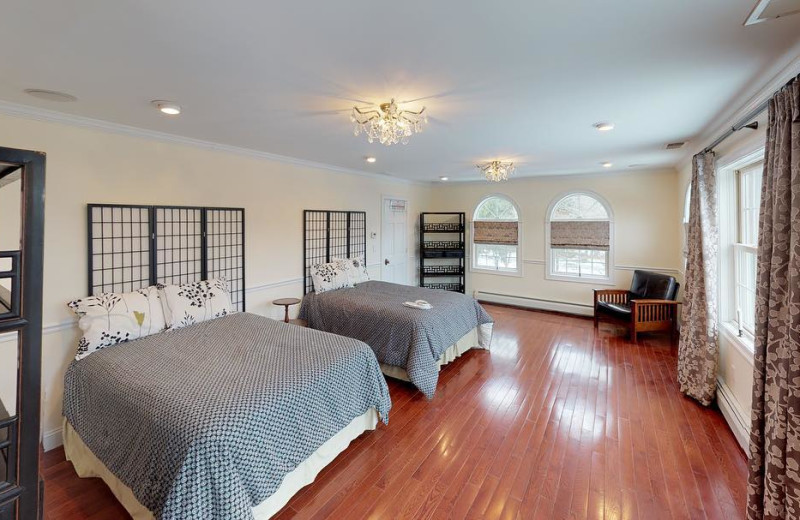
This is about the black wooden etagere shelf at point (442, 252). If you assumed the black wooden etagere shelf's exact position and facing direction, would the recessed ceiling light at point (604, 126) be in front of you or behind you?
in front

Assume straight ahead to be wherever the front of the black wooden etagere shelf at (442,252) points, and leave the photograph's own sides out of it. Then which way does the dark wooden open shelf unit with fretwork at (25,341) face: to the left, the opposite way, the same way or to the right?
to the left

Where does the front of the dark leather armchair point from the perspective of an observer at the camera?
facing the viewer and to the left of the viewer

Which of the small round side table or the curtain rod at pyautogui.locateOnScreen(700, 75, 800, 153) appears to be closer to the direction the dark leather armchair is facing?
the small round side table

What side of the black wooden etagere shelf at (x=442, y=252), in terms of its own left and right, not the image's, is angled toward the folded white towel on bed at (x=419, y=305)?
front

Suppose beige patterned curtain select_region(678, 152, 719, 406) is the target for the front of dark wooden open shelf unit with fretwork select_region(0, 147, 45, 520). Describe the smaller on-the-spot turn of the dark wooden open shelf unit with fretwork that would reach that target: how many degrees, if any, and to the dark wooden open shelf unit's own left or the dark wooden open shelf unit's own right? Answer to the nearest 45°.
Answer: approximately 45° to the dark wooden open shelf unit's own left

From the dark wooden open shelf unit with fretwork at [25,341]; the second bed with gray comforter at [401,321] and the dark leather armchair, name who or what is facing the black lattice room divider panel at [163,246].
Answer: the dark leather armchair

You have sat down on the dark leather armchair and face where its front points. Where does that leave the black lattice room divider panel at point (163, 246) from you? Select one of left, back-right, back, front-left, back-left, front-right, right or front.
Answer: front

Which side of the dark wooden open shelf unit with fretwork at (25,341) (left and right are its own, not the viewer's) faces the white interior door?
left

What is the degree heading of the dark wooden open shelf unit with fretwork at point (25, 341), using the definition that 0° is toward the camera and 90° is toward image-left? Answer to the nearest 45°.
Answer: approximately 315°

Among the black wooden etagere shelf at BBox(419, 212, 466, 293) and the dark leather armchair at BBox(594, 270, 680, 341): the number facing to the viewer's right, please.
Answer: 0

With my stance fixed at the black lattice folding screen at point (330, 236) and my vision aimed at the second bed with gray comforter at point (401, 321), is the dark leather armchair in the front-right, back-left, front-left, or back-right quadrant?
front-left

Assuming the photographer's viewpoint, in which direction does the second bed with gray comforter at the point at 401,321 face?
facing the viewer and to the right of the viewer

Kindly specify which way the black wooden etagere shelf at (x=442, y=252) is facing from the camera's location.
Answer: facing the viewer

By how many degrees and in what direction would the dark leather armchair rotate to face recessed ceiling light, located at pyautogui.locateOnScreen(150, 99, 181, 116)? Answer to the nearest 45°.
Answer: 0° — it already faces it

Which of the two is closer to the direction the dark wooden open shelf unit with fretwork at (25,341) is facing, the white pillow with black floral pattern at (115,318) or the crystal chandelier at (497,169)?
the crystal chandelier

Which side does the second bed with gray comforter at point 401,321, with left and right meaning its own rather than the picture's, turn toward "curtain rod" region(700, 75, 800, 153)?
front

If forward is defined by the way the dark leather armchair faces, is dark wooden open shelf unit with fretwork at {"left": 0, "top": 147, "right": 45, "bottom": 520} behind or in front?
in front

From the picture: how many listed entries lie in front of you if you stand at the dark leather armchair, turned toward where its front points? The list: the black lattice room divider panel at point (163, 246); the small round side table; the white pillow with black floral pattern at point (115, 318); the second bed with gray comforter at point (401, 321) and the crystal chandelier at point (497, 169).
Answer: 5

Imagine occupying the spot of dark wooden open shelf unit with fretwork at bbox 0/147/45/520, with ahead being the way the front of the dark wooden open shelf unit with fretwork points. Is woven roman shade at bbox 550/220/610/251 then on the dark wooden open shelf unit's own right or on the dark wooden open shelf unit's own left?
on the dark wooden open shelf unit's own left

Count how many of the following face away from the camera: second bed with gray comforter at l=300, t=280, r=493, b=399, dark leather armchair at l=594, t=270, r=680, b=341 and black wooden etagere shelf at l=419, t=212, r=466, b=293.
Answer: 0
